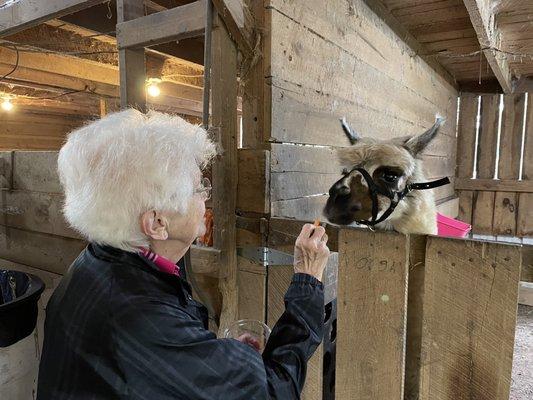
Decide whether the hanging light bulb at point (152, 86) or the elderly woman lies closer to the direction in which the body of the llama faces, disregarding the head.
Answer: the elderly woman

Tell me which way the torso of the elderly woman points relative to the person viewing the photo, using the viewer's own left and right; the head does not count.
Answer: facing away from the viewer and to the right of the viewer

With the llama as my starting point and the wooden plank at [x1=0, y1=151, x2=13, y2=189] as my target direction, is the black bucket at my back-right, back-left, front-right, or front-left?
front-left

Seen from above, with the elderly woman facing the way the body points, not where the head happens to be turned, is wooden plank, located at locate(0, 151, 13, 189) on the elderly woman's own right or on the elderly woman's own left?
on the elderly woman's own left

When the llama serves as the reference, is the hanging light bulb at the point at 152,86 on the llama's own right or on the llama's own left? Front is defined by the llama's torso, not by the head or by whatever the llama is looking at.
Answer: on the llama's own right

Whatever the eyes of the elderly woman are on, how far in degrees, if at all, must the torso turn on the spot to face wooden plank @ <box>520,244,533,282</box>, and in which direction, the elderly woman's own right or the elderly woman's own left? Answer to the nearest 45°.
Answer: approximately 45° to the elderly woman's own right

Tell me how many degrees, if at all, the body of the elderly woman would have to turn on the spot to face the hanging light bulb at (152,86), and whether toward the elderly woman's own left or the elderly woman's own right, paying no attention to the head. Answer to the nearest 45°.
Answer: approximately 45° to the elderly woman's own left

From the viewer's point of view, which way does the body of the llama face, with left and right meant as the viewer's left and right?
facing the viewer and to the left of the viewer

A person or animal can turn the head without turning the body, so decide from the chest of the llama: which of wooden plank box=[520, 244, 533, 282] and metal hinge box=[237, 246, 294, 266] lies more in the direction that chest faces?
the metal hinge
